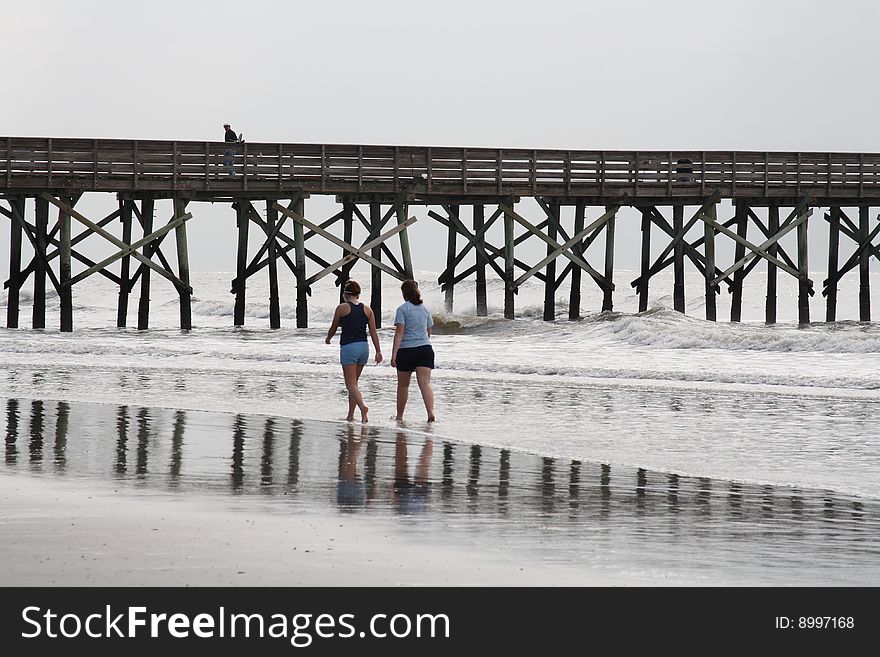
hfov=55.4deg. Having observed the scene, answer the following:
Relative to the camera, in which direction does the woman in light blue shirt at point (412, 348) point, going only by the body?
away from the camera

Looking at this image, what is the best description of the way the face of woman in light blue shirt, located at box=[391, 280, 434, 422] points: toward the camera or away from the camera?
away from the camera

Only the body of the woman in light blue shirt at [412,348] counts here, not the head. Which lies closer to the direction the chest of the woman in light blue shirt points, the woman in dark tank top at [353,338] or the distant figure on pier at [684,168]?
the distant figure on pier

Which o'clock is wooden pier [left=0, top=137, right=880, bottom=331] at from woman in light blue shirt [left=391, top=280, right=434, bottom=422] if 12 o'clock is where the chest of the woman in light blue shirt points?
The wooden pier is roughly at 12 o'clock from the woman in light blue shirt.

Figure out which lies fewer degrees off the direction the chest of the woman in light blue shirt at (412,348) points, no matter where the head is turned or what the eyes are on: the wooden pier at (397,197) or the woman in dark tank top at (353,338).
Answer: the wooden pier

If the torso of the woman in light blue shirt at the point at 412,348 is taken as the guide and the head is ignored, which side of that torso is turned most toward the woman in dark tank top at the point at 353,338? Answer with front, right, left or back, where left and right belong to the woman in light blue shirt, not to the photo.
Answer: left
